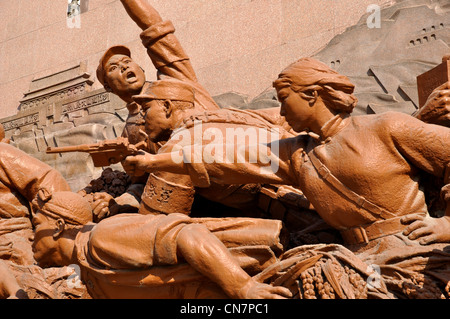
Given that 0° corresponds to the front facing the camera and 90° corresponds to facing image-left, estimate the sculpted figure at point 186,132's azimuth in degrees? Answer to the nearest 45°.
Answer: approximately 90°

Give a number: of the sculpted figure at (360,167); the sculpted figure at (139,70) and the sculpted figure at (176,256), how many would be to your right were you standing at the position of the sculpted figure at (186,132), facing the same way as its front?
1

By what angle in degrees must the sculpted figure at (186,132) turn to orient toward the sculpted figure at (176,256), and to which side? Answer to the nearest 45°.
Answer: approximately 90° to its left
